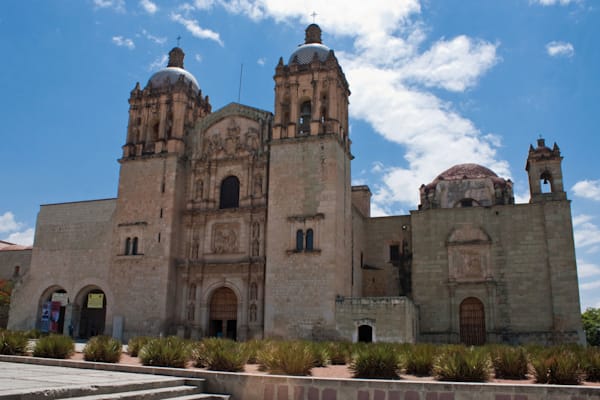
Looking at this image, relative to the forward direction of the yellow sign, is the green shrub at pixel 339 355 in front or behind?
in front

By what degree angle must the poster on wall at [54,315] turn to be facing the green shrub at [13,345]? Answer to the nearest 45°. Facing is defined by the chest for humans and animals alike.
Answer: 0° — it already faces it

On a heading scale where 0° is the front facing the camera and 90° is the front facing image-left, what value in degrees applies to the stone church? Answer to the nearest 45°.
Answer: approximately 0°

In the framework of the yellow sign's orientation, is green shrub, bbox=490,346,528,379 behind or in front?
in front

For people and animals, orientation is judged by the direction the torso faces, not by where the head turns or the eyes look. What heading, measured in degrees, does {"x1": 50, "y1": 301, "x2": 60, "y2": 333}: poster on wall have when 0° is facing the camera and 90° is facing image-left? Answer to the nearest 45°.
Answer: approximately 0°

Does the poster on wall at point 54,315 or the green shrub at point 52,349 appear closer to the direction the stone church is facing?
the green shrub

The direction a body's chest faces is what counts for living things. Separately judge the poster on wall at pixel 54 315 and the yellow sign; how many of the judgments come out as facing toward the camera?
2

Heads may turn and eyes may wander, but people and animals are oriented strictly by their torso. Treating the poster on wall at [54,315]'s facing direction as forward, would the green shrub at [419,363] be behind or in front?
in front

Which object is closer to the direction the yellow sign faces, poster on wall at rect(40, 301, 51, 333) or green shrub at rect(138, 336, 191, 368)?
the green shrub

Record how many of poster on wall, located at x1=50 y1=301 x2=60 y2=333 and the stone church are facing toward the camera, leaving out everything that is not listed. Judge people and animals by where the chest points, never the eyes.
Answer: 2
